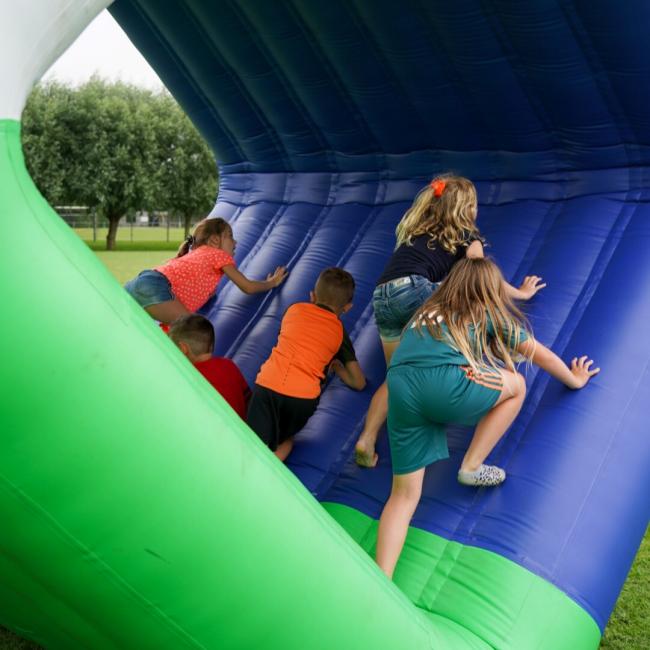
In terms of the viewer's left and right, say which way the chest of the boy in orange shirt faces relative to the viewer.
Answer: facing away from the viewer and to the right of the viewer

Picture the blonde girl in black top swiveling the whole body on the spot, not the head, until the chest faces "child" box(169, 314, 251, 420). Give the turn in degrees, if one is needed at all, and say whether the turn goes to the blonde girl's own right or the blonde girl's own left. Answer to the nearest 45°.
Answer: approximately 90° to the blonde girl's own left

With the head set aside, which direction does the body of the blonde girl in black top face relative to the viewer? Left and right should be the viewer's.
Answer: facing away from the viewer and to the right of the viewer

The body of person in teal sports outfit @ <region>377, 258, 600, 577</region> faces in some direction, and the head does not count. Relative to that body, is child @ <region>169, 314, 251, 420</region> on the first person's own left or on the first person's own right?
on the first person's own left

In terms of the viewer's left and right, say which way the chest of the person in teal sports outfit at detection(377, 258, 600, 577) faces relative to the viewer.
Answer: facing away from the viewer and to the right of the viewer

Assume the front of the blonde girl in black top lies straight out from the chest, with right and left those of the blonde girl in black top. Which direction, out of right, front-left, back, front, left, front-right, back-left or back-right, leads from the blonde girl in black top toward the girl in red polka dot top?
left
